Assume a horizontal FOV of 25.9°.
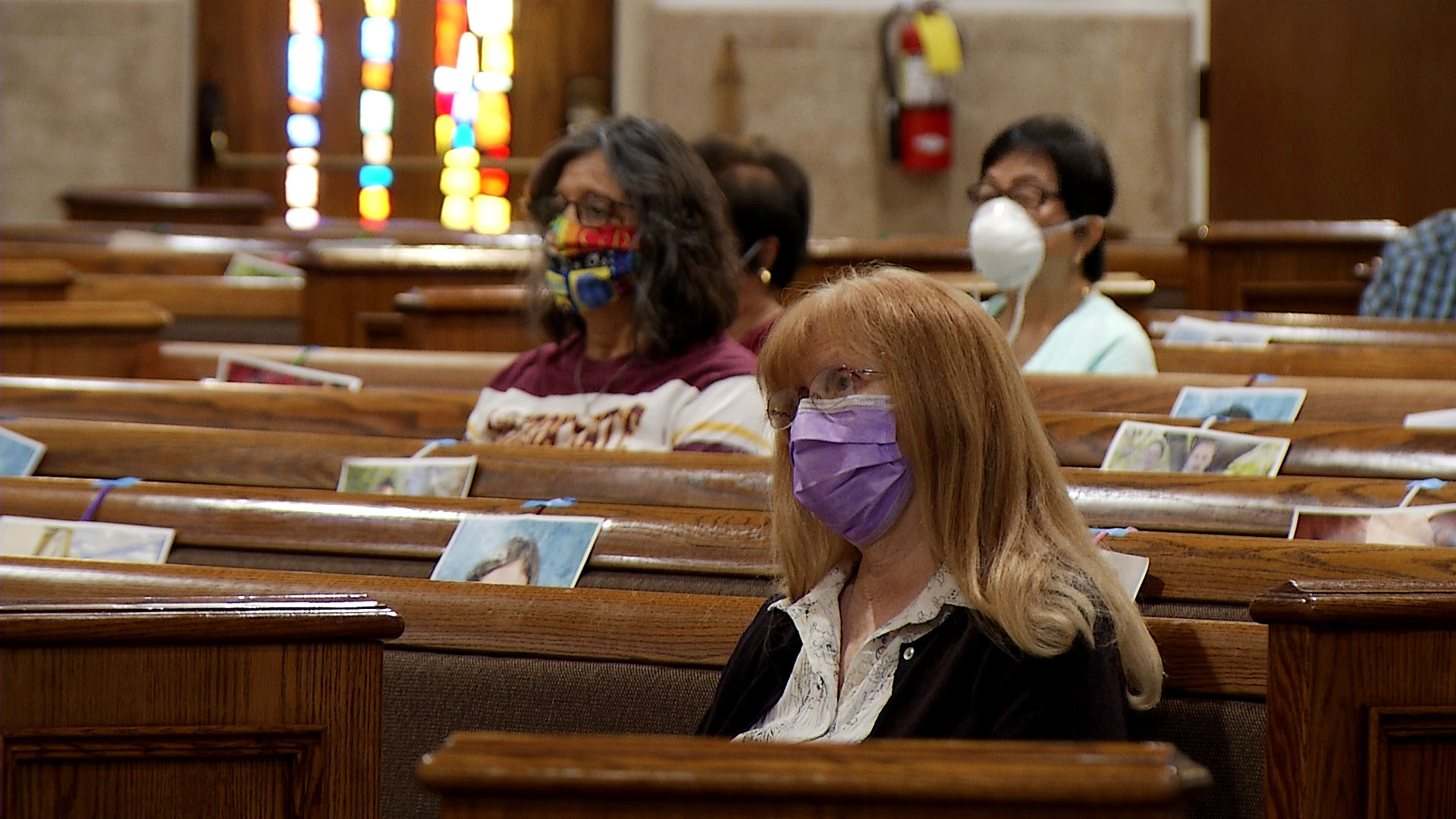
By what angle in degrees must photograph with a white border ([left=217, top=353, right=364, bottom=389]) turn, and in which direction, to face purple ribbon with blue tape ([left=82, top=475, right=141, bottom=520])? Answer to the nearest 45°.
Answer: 0° — it already faces it

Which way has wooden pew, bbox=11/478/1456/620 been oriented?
toward the camera

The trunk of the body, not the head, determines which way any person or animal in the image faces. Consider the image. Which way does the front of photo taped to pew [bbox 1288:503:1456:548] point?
toward the camera

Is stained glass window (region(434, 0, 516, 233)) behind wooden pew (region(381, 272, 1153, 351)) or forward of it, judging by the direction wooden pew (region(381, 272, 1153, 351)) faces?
behind

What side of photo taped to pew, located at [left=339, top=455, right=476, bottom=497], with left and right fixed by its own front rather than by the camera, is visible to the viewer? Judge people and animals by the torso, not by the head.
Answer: front

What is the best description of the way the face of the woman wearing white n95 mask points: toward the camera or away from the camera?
toward the camera

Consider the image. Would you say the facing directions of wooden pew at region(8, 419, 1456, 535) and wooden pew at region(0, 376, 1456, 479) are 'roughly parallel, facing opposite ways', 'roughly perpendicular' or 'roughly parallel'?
roughly parallel

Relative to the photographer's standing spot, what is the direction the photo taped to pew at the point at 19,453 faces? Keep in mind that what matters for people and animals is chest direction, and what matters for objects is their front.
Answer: facing the viewer
